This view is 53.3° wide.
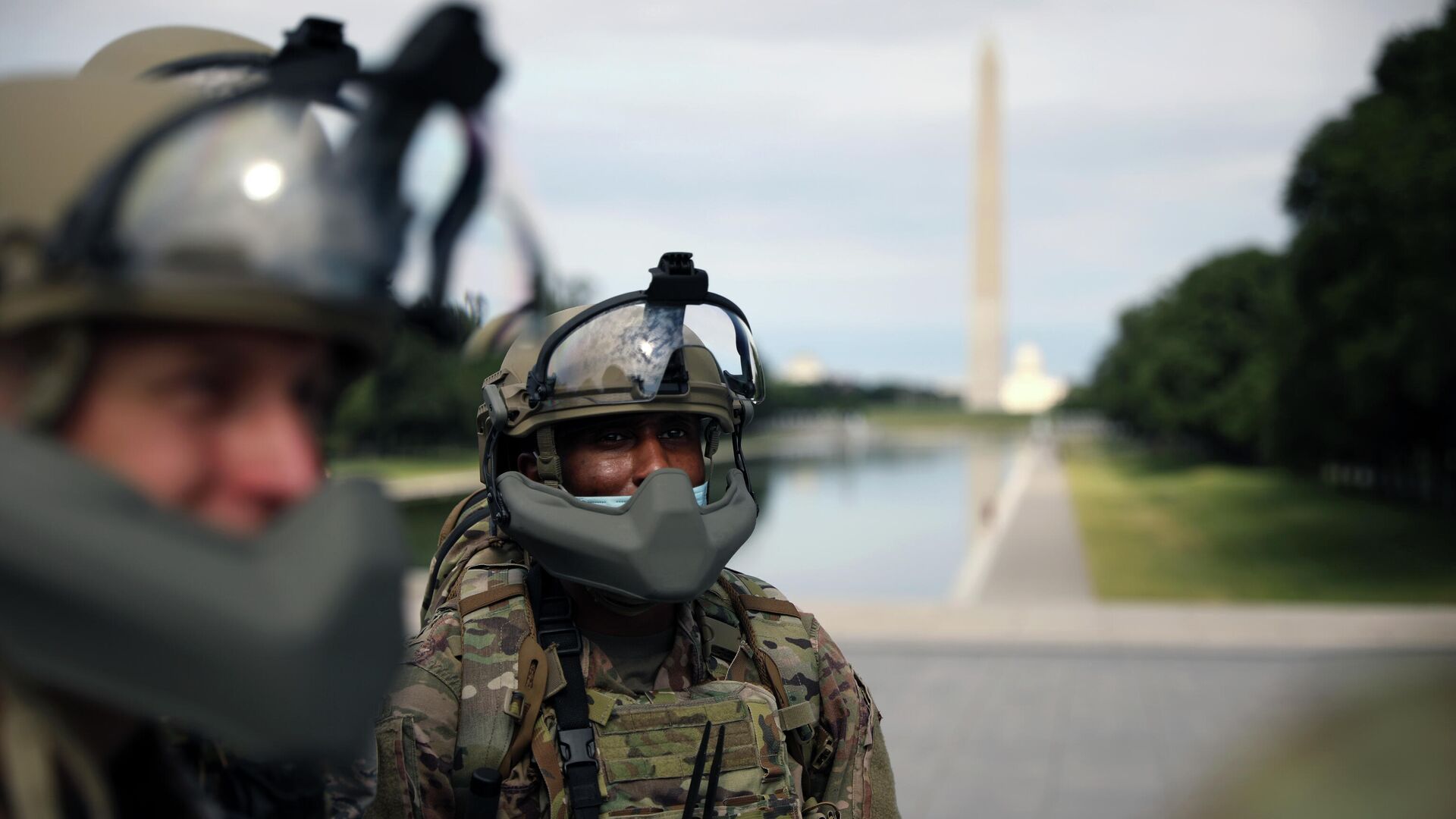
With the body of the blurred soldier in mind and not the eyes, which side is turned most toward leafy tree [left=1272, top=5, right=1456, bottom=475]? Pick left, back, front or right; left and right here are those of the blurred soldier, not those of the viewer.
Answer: left

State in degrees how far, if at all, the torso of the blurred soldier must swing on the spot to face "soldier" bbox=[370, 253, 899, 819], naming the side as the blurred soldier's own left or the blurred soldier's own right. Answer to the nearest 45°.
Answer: approximately 90° to the blurred soldier's own left

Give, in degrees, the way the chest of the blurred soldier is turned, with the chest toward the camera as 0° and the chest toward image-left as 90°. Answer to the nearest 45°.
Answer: approximately 315°
